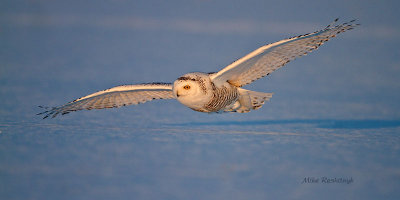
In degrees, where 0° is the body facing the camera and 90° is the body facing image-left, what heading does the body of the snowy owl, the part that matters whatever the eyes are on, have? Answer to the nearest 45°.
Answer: approximately 45°
